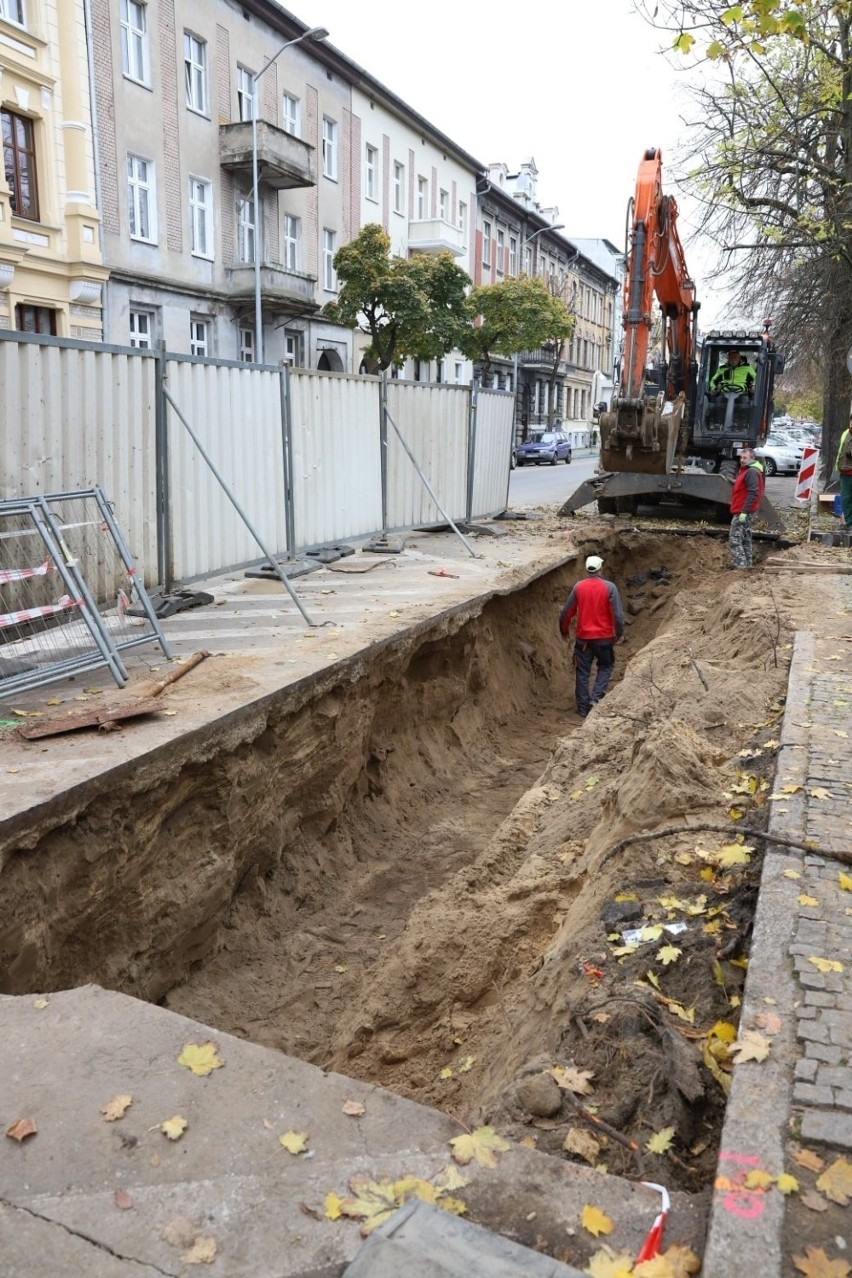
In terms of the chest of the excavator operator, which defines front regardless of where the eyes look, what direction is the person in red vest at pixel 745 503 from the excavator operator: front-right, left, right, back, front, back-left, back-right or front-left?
front

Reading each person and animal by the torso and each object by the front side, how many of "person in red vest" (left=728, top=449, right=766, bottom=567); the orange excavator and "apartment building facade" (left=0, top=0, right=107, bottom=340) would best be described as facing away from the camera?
0

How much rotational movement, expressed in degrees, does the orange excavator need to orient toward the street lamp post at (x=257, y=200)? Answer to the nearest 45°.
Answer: approximately 135° to its right

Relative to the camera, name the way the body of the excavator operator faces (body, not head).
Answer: toward the camera

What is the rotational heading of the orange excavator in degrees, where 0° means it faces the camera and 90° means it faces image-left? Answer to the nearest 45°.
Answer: approximately 0°

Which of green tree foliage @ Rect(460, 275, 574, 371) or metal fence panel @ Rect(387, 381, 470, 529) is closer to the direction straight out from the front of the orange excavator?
the metal fence panel

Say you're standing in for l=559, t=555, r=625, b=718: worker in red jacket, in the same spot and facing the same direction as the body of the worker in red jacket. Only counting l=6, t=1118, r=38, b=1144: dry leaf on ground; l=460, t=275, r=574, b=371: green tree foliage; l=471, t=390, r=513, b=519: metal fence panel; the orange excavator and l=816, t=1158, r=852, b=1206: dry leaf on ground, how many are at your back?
2

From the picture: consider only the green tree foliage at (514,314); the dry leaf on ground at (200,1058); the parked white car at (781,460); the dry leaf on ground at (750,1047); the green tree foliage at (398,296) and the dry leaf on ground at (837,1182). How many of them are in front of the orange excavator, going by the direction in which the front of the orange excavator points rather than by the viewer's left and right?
3

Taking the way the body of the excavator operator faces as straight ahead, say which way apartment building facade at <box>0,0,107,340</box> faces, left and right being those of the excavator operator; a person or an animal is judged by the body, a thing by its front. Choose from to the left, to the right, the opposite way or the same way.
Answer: to the left

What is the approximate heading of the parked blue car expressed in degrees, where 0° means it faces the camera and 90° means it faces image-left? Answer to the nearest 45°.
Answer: approximately 45°

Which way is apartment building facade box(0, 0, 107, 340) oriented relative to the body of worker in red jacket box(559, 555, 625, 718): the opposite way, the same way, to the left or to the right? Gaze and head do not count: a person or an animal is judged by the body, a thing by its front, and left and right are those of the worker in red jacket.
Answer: to the right

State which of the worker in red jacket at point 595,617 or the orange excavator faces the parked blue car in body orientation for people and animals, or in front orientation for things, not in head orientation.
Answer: the worker in red jacket

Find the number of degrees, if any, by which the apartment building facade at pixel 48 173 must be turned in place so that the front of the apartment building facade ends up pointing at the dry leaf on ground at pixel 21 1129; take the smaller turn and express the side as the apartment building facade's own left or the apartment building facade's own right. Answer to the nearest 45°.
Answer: approximately 45° to the apartment building facade's own right

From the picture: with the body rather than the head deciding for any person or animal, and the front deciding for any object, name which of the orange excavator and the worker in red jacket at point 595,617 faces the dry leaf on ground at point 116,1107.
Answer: the orange excavator

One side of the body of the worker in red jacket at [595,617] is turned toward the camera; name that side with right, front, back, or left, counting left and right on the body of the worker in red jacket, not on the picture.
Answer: back

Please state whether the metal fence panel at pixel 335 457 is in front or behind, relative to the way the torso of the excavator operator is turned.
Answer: in front
